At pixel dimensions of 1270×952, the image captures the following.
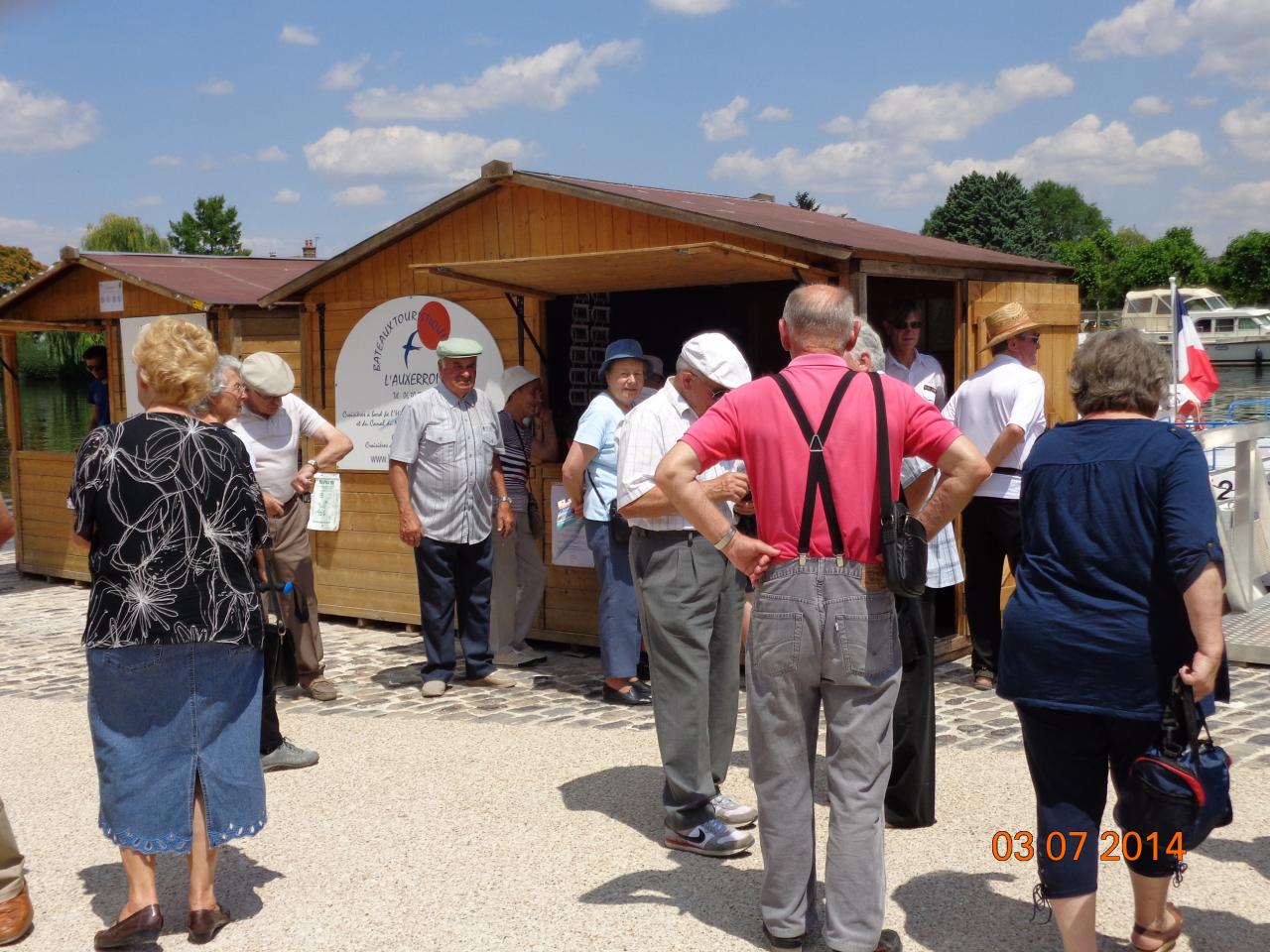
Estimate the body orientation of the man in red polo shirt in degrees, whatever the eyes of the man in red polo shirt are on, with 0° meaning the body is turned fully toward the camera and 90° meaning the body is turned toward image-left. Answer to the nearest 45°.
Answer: approximately 180°

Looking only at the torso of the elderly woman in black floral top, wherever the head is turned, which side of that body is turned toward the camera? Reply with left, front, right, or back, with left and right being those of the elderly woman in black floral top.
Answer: back

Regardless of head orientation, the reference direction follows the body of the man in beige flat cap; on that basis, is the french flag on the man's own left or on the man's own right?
on the man's own left

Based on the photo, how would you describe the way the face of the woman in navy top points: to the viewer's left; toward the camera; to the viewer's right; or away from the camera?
away from the camera

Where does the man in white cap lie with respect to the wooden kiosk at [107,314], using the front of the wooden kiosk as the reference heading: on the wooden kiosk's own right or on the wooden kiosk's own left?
on the wooden kiosk's own left

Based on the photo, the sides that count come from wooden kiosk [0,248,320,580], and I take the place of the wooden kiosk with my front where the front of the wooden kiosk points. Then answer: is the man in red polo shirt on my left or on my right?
on my left

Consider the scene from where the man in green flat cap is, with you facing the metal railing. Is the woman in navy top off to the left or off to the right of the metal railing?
right

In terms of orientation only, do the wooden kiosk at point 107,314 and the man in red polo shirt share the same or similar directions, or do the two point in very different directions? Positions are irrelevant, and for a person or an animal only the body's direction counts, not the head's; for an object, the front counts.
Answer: very different directions

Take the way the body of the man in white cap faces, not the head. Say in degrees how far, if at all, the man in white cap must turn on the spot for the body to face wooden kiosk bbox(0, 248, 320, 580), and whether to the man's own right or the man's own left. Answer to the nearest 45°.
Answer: approximately 135° to the man's own left

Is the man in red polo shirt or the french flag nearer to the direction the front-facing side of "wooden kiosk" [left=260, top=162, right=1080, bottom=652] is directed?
the man in red polo shirt

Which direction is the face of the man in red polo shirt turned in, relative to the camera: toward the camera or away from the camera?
away from the camera

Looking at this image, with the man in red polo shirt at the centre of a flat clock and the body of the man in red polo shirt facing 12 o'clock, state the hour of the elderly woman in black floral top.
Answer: The elderly woman in black floral top is roughly at 9 o'clock from the man in red polo shirt.

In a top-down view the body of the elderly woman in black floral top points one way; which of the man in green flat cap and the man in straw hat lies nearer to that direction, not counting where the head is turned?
the man in green flat cap
